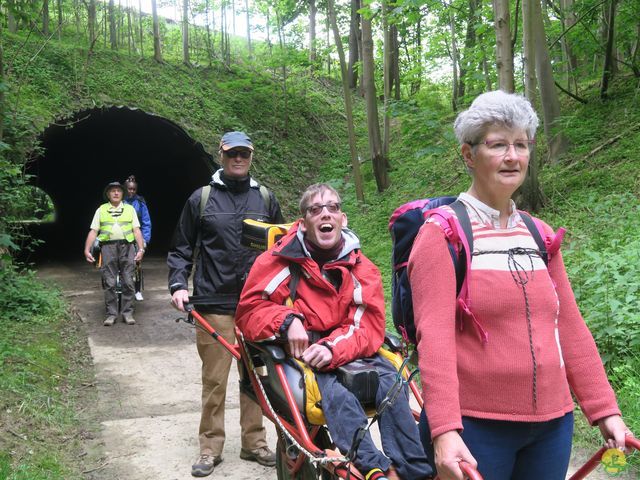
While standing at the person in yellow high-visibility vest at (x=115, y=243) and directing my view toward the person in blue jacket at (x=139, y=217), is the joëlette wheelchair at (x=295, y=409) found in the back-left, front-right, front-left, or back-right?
back-right

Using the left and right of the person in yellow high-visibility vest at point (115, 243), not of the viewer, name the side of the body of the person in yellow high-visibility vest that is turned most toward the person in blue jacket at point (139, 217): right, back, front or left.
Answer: back

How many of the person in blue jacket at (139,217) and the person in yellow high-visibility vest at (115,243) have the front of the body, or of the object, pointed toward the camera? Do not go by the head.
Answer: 2

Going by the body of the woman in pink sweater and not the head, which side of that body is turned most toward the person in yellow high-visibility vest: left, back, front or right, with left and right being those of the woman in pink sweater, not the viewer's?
back

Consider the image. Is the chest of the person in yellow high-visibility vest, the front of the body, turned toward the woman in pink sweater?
yes

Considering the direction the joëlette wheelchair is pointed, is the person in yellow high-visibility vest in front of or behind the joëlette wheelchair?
behind

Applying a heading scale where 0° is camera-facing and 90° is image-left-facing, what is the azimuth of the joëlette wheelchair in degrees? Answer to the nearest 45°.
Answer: approximately 315°

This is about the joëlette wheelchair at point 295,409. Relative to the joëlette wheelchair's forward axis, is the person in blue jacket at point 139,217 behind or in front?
behind
